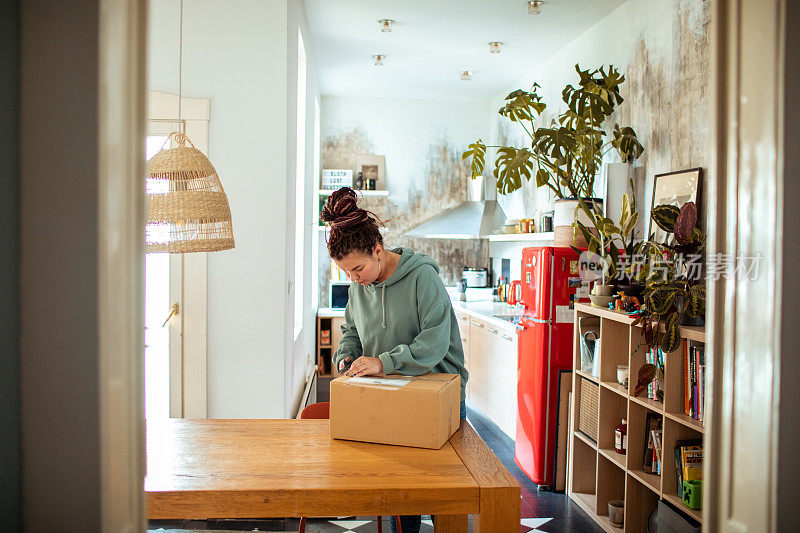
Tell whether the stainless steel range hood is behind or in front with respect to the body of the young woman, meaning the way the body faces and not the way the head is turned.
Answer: behind

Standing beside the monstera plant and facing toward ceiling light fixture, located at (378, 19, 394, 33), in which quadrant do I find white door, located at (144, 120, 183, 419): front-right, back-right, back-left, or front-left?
front-left

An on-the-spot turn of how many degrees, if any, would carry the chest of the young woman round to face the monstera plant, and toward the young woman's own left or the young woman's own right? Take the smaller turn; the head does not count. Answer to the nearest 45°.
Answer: approximately 180°

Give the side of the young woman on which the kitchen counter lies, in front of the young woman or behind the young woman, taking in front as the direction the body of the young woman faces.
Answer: behind

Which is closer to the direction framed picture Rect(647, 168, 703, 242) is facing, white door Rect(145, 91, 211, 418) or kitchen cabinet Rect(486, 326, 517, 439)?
the white door

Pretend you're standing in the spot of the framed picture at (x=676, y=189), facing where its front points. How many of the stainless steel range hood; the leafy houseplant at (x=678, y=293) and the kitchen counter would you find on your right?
2

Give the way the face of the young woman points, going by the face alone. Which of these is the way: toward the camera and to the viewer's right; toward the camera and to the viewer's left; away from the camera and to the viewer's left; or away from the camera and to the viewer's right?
toward the camera and to the viewer's left

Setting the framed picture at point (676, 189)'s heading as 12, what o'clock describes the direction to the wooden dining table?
The wooden dining table is roughly at 11 o'clock from the framed picture.

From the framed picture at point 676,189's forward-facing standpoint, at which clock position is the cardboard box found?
The cardboard box is roughly at 11 o'clock from the framed picture.

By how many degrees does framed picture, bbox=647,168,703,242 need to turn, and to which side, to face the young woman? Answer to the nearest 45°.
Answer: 0° — it already faces them

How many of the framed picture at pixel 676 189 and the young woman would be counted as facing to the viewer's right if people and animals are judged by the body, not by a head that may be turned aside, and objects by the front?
0

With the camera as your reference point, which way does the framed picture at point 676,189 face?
facing the viewer and to the left of the viewer

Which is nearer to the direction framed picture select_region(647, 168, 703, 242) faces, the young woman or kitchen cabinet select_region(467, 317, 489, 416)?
the young woman
